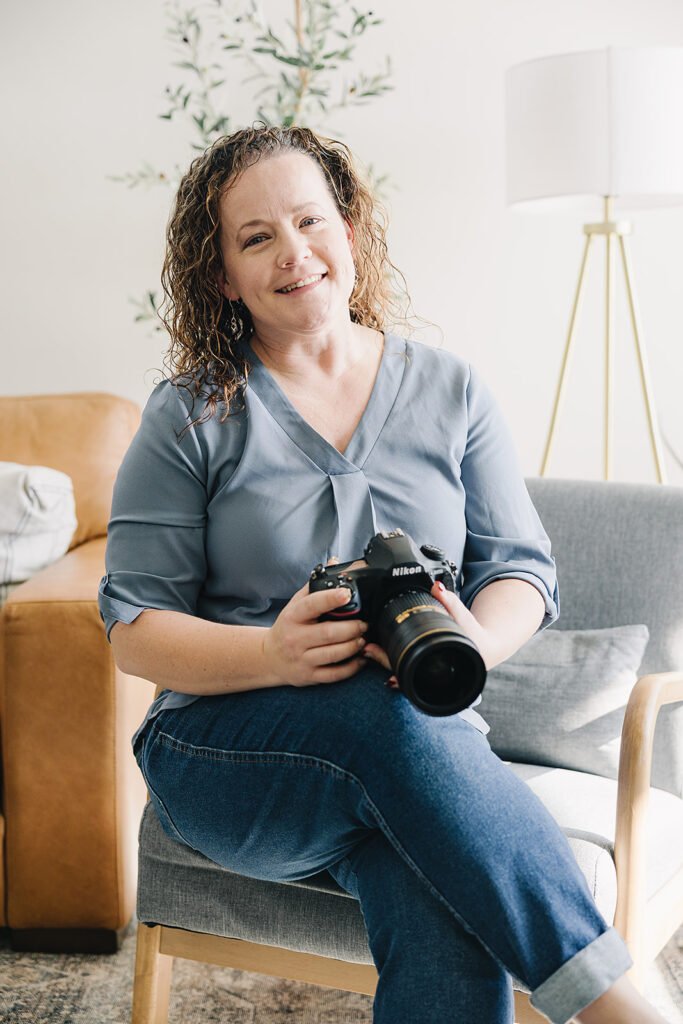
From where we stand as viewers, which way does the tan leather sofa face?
facing the viewer

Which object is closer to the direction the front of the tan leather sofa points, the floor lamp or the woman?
the woman

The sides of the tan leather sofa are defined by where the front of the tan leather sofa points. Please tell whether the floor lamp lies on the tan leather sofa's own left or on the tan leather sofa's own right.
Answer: on the tan leather sofa's own left

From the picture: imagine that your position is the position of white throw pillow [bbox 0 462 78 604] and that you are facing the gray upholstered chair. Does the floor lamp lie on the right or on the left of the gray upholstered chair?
left

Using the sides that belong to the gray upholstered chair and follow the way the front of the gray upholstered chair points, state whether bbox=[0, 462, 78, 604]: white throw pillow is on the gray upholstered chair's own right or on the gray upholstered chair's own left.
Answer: on the gray upholstered chair's own right

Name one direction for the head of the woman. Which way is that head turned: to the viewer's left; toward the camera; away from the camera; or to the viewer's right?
toward the camera

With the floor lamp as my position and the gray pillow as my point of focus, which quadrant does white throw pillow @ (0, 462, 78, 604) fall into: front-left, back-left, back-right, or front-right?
front-right

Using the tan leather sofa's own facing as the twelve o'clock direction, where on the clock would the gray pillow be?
The gray pillow is roughly at 10 o'clock from the tan leather sofa.

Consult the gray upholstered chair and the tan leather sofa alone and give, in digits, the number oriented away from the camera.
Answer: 0
